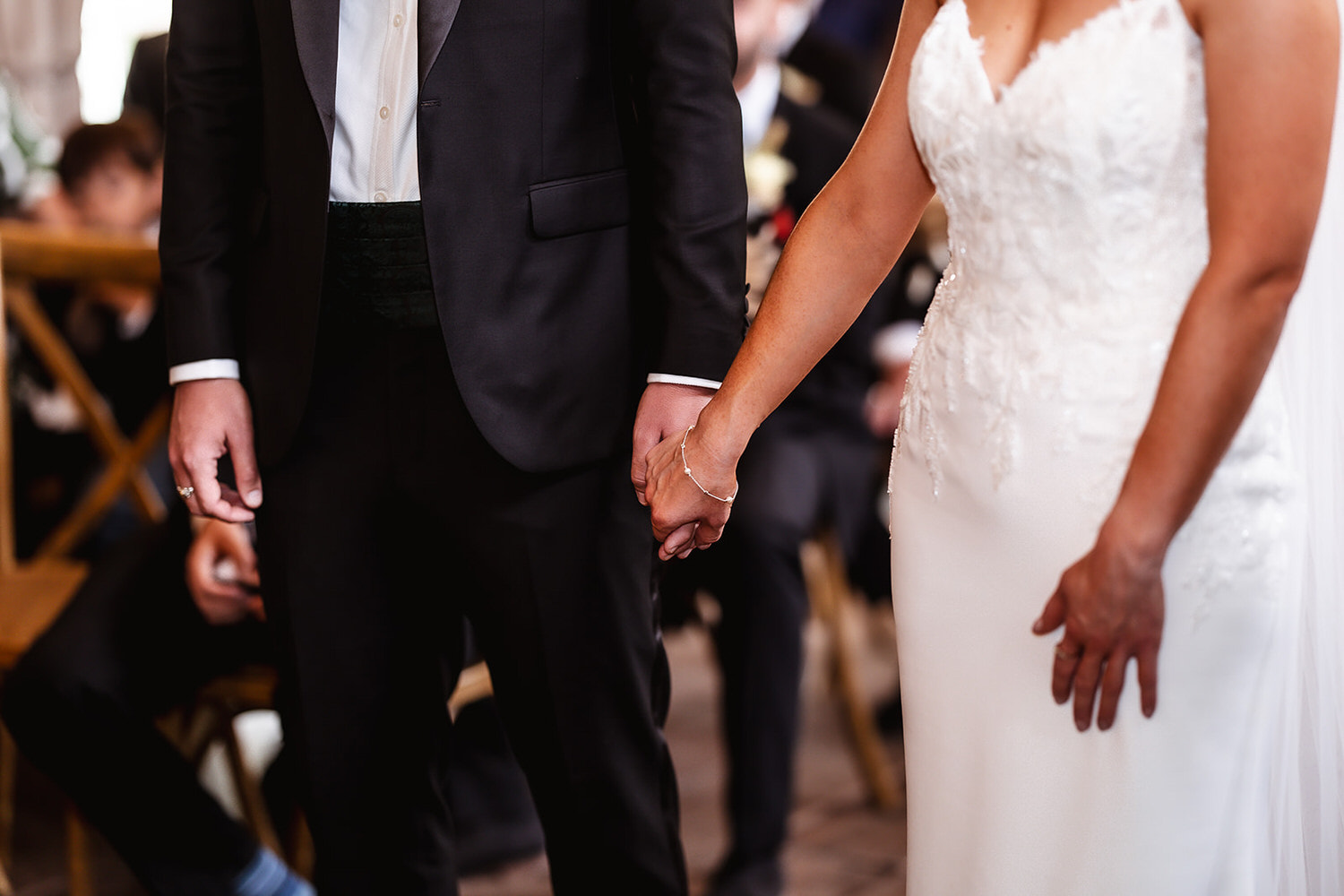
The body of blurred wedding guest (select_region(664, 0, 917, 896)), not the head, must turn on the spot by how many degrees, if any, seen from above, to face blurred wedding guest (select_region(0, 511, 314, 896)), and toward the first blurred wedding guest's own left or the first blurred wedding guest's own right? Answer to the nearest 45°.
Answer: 0° — they already face them

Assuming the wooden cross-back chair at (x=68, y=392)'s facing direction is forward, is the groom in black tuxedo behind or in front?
in front

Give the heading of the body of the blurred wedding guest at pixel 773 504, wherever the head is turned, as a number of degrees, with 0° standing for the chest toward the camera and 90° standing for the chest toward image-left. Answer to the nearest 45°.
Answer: approximately 45°

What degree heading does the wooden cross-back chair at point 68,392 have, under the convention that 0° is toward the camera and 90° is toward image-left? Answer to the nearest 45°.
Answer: approximately 315°

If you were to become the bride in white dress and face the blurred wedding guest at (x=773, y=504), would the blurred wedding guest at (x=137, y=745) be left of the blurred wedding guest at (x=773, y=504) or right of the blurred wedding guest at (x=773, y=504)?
left

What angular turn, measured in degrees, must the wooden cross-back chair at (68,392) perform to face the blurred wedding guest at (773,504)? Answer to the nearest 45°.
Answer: approximately 45° to its left

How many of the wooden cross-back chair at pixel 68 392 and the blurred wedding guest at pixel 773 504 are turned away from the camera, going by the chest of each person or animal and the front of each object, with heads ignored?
0

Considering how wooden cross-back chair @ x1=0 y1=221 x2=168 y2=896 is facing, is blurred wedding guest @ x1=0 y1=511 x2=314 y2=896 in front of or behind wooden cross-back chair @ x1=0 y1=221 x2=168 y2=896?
in front

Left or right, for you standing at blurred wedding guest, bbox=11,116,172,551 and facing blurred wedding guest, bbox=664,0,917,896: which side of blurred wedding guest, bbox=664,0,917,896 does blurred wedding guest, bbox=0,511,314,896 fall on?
right

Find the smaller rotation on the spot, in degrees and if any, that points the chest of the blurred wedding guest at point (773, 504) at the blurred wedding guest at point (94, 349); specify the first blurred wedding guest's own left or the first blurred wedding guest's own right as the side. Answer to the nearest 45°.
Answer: approximately 45° to the first blurred wedding guest's own right
